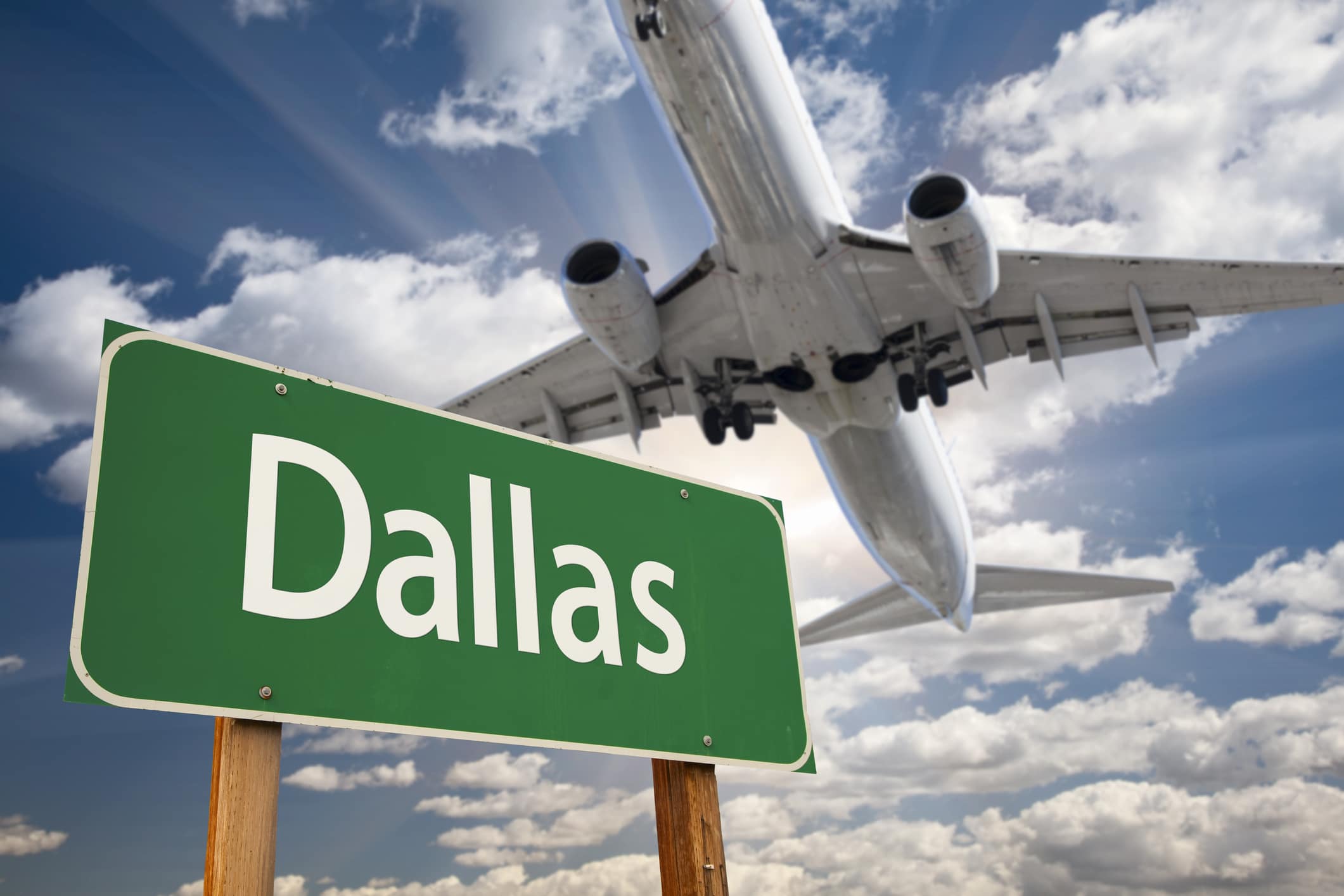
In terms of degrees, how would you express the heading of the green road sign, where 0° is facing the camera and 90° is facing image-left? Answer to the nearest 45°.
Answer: approximately 315°

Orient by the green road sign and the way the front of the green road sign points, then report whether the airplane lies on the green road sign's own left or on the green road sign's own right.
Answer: on the green road sign's own left
